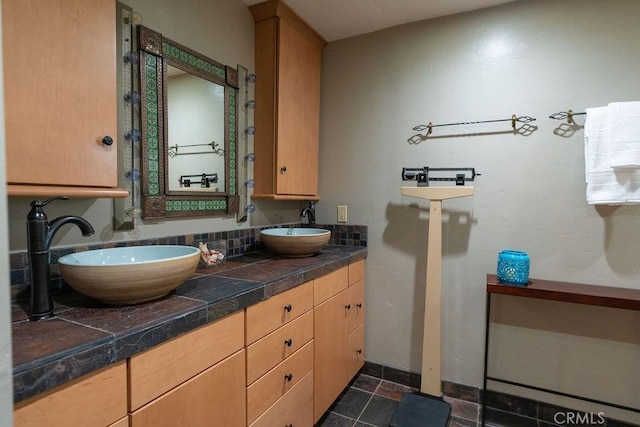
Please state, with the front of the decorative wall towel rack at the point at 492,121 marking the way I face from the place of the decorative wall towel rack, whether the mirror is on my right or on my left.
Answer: on my right

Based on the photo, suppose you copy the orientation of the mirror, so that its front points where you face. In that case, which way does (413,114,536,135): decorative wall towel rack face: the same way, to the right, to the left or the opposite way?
to the right

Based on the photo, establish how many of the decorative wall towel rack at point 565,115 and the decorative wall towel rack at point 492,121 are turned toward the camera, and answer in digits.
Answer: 2

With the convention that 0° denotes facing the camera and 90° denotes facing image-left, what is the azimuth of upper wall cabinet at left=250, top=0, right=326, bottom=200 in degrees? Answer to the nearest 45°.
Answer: approximately 315°

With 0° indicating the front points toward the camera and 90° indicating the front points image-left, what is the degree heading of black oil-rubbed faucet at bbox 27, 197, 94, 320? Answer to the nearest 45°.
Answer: approximately 270°

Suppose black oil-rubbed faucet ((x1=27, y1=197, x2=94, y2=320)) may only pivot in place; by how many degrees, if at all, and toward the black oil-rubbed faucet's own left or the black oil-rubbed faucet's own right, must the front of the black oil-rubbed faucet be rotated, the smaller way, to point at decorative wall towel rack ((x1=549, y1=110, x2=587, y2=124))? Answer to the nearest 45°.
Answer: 0° — it already faces it

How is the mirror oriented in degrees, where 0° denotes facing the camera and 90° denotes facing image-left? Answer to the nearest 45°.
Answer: approximately 315°

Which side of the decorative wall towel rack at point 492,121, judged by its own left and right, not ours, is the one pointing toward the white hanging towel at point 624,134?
left

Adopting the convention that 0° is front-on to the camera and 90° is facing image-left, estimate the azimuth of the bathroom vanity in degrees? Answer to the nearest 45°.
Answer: approximately 315°
